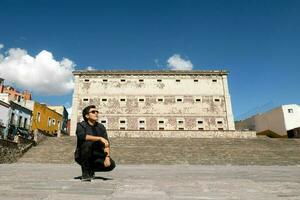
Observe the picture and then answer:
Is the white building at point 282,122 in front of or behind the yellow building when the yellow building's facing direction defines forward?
in front

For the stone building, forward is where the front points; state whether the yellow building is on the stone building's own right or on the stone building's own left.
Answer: on the stone building's own right

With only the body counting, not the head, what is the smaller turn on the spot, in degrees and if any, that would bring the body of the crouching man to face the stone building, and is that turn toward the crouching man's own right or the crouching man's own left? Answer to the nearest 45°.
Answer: approximately 135° to the crouching man's own left

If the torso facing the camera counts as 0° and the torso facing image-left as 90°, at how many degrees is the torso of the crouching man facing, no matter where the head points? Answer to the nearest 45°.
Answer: approximately 315°

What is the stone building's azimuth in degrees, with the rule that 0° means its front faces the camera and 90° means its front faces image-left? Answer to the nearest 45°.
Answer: approximately 0°

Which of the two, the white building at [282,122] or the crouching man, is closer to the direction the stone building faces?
the crouching man

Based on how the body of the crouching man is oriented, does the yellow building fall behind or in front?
behind

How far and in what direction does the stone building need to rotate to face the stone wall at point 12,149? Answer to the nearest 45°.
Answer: approximately 45° to its right

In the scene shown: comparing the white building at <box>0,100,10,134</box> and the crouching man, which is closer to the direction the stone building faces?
the crouching man

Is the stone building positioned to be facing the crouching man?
yes

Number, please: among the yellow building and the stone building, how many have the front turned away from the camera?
0

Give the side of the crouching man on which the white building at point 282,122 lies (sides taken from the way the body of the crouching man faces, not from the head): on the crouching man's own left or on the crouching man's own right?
on the crouching man's own left

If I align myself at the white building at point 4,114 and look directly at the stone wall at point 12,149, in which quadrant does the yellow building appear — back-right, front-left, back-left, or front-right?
back-left
